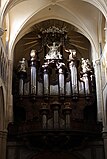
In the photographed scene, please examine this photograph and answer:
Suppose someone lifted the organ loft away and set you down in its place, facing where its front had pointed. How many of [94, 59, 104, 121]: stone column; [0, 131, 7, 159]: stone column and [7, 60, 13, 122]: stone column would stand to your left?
1

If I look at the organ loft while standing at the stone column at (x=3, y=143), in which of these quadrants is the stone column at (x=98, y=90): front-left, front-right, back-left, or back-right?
front-right

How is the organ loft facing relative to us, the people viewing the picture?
facing the viewer

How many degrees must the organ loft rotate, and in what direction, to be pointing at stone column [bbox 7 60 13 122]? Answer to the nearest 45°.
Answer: approximately 45° to its right

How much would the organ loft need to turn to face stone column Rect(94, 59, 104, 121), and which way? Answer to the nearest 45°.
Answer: approximately 90° to its left

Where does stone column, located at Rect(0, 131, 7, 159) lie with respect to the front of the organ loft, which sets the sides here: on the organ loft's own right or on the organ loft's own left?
on the organ loft's own right
